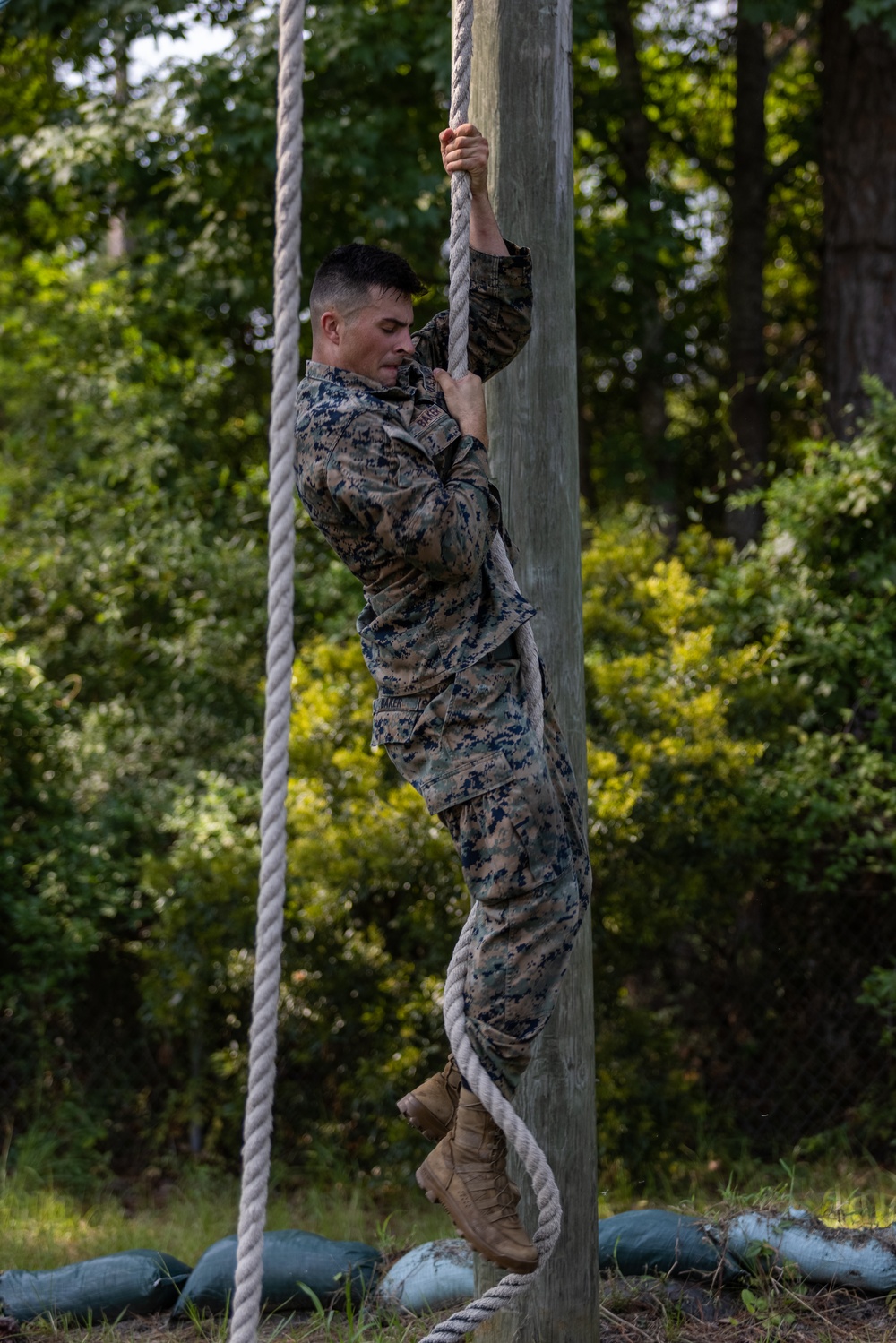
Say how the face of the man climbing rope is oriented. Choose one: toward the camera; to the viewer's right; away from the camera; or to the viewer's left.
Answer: to the viewer's right

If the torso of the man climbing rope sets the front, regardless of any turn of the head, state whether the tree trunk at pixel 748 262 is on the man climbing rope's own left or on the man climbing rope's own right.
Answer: on the man climbing rope's own left

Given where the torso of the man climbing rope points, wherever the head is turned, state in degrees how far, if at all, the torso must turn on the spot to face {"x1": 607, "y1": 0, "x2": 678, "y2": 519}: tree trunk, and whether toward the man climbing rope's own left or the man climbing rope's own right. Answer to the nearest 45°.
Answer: approximately 90° to the man climbing rope's own left

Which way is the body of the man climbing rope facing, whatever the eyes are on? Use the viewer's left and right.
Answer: facing to the right of the viewer

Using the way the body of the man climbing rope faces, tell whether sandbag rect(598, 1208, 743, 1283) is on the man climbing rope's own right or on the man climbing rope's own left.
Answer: on the man climbing rope's own left

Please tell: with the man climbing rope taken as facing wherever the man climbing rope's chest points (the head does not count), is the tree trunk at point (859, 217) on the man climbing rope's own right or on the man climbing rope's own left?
on the man climbing rope's own left

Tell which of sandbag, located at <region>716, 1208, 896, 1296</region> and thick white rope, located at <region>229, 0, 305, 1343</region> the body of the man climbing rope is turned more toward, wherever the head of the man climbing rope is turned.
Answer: the sandbag

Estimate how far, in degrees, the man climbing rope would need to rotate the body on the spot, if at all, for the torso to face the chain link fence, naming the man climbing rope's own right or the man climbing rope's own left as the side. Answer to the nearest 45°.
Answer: approximately 90° to the man climbing rope's own left

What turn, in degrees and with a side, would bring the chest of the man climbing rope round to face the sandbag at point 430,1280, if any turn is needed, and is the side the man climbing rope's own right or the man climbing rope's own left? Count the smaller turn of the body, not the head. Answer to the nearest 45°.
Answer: approximately 90° to the man climbing rope's own left

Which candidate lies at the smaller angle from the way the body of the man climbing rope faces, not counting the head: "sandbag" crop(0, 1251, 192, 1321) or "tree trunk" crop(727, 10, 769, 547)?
the tree trunk
